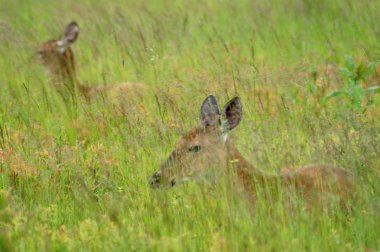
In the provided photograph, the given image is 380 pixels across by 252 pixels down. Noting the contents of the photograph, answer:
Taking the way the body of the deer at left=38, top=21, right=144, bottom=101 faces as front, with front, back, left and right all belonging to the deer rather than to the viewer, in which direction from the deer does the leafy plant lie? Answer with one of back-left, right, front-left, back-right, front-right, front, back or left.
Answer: back-left

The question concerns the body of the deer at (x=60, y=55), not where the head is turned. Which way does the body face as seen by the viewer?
to the viewer's left

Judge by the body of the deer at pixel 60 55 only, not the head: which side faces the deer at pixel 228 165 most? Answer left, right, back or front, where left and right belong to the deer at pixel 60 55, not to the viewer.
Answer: left
